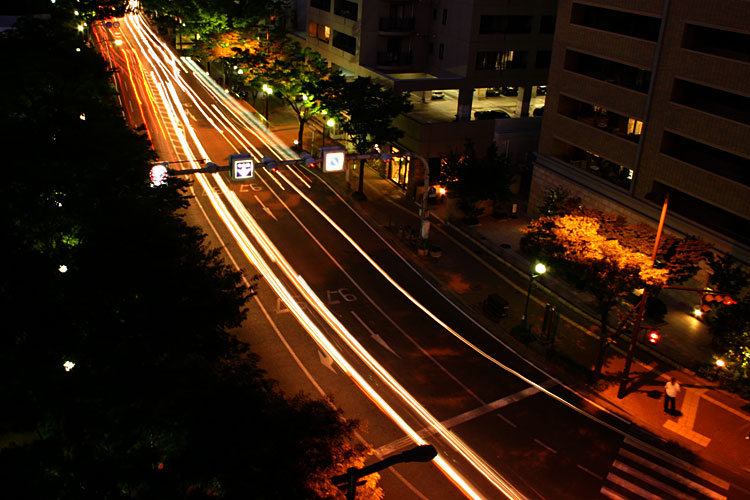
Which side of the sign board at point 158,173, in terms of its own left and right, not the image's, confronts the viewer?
front

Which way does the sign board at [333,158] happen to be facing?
toward the camera

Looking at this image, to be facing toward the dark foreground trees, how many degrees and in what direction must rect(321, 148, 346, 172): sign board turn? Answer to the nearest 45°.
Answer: approximately 45° to its right

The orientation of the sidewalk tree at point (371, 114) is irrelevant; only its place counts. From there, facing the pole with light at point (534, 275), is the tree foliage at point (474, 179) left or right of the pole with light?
left

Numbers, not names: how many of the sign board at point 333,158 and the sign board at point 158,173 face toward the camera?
2

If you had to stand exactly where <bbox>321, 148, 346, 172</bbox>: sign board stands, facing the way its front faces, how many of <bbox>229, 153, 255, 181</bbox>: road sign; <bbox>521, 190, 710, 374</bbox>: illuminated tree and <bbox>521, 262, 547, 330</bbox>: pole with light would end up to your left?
2

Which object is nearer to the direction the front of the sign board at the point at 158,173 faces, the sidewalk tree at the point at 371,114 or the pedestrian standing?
the pedestrian standing

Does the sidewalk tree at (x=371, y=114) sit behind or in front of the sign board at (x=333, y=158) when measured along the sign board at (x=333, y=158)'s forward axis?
behind

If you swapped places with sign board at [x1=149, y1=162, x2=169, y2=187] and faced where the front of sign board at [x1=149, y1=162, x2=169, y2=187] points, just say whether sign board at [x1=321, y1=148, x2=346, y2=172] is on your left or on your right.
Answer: on your left

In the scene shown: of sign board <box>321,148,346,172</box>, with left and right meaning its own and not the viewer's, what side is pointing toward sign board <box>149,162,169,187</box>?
right

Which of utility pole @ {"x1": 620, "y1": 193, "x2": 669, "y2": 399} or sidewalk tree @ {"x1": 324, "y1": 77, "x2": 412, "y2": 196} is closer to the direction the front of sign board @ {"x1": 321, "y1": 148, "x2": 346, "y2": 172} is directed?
the utility pole

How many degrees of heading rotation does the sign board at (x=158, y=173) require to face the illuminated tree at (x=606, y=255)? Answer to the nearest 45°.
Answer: approximately 90° to its left
